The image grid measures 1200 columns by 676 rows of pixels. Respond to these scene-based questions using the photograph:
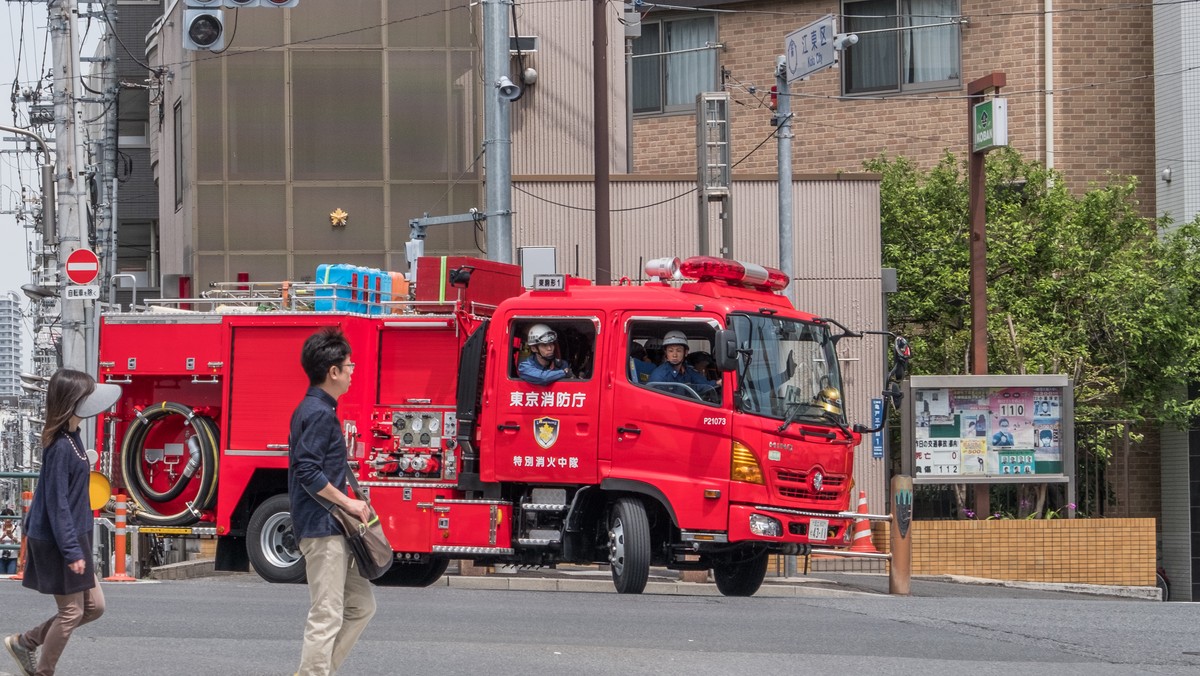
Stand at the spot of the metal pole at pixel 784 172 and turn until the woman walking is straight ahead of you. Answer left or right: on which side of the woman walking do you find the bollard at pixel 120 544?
right

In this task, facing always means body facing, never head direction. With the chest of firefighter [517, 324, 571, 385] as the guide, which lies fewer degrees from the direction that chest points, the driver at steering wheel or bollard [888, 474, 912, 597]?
the driver at steering wheel

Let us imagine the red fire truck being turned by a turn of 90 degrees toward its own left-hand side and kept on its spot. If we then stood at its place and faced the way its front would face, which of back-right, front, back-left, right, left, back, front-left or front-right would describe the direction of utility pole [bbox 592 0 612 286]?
front-left

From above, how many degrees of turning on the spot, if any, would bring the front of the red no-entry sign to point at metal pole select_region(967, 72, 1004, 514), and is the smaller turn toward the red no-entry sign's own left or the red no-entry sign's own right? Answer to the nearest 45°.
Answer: approximately 90° to the red no-entry sign's own left

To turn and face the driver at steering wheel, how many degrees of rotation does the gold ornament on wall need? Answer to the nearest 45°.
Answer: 0° — it already faces them

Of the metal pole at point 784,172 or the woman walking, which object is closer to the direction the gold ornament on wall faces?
the woman walking

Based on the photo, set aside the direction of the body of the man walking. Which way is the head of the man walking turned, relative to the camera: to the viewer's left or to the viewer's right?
to the viewer's right

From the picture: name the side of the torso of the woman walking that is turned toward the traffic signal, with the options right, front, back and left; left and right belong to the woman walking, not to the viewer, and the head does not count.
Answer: left

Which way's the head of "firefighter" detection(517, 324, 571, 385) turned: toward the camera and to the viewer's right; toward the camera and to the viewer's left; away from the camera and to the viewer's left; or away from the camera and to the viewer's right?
toward the camera and to the viewer's right

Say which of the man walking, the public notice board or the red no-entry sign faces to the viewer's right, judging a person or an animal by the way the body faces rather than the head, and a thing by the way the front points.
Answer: the man walking

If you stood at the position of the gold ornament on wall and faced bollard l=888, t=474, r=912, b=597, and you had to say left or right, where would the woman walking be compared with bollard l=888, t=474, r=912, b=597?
right

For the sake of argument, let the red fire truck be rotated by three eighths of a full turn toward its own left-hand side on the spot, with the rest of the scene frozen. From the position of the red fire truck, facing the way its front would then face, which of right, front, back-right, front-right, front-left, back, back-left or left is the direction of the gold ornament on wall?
front

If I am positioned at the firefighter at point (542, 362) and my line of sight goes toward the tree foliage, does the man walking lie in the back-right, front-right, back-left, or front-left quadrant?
back-right

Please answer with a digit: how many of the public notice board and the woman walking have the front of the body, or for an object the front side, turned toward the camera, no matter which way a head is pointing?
1

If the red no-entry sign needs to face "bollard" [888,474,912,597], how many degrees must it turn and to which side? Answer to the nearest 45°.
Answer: approximately 45° to its left
